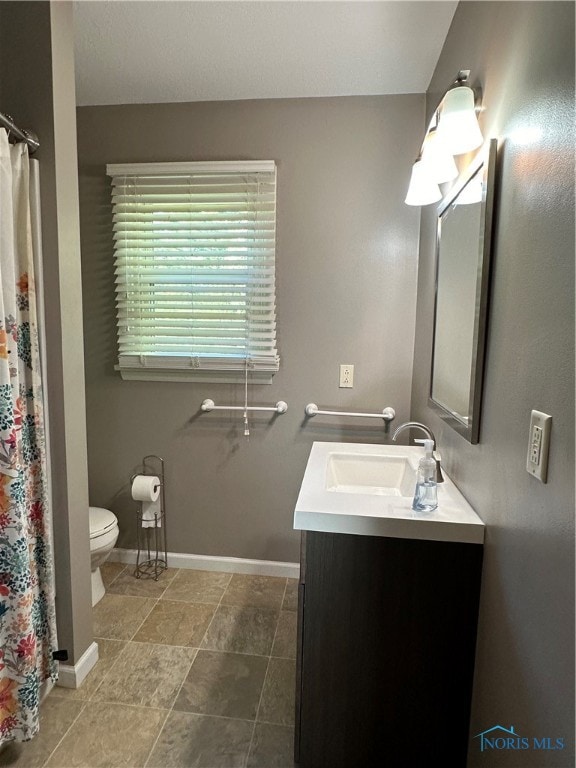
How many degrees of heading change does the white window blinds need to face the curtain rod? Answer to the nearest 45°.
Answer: approximately 45° to its right

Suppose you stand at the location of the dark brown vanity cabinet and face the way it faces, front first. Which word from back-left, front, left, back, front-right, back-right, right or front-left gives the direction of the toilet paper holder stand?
front-right

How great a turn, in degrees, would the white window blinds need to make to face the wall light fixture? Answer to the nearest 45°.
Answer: approximately 45° to its left

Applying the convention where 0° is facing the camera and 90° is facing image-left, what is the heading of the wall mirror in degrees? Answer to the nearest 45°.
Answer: approximately 90°

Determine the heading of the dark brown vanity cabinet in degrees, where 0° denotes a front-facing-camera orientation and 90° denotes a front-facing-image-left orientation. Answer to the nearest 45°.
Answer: approximately 90°

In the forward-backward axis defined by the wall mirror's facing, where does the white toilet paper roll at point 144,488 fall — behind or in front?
in front

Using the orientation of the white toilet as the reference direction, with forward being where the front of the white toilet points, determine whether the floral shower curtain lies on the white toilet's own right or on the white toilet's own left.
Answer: on the white toilet's own right
